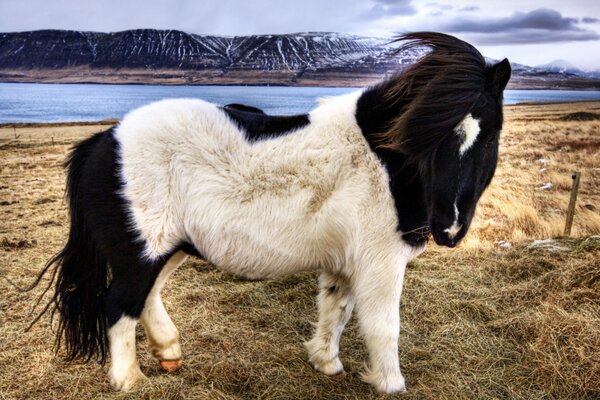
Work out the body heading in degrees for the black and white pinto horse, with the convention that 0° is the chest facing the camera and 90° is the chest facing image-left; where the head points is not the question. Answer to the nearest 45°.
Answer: approximately 270°
